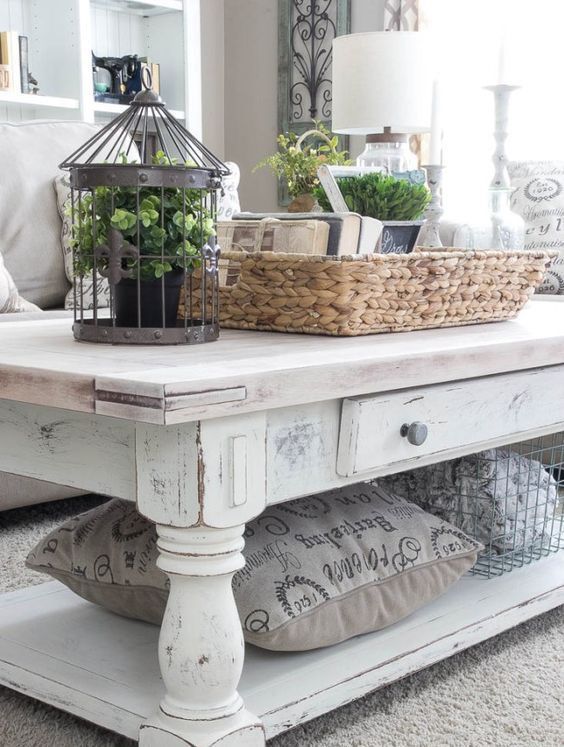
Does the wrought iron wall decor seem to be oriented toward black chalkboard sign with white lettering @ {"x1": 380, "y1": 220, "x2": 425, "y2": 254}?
yes

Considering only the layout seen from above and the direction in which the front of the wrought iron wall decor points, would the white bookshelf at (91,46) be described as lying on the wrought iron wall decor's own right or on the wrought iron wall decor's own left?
on the wrought iron wall decor's own right

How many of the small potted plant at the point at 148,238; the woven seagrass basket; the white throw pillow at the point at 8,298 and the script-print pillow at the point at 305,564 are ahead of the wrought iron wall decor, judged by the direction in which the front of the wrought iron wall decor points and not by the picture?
4

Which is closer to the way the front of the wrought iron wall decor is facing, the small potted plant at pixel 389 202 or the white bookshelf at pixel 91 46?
the small potted plant

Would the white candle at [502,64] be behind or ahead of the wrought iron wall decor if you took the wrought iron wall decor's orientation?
ahead

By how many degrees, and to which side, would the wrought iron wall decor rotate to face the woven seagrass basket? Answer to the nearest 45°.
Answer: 0° — it already faces it

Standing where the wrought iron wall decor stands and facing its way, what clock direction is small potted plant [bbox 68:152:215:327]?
The small potted plant is roughly at 12 o'clock from the wrought iron wall decor.

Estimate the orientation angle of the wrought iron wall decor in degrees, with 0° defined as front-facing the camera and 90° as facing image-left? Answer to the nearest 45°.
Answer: approximately 0°

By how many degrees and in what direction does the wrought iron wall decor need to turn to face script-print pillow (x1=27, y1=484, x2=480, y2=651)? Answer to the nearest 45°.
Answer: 0° — it already faces it
